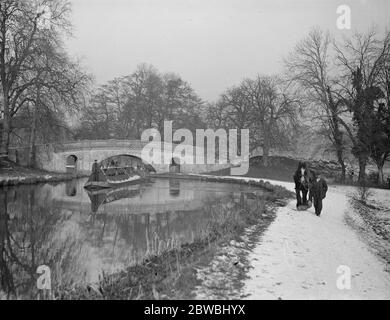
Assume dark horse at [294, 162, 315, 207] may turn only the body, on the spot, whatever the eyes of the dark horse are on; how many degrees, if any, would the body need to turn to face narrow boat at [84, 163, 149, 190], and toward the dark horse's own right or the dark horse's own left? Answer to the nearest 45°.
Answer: approximately 135° to the dark horse's own right

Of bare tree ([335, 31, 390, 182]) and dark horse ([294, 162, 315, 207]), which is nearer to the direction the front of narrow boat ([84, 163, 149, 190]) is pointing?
the dark horse

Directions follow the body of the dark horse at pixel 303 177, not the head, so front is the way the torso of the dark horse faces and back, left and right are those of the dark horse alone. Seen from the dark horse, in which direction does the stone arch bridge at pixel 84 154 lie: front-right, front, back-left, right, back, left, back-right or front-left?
back-right

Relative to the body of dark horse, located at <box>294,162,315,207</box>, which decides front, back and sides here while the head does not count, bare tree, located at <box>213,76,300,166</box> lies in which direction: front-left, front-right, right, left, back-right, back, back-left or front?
back
